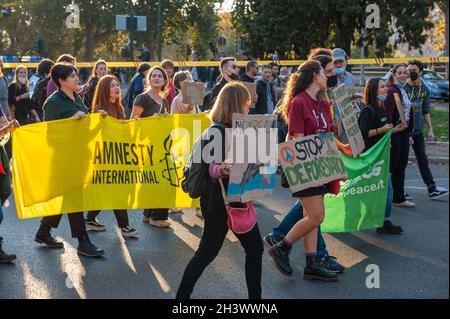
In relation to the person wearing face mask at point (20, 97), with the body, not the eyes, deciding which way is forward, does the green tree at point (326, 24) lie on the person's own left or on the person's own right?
on the person's own left

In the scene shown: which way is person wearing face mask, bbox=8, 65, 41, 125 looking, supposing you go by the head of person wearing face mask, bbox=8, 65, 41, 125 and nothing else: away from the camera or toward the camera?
toward the camera

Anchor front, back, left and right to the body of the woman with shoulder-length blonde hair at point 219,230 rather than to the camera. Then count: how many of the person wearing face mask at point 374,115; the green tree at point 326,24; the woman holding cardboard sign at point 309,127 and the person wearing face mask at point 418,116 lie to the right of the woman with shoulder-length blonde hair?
0

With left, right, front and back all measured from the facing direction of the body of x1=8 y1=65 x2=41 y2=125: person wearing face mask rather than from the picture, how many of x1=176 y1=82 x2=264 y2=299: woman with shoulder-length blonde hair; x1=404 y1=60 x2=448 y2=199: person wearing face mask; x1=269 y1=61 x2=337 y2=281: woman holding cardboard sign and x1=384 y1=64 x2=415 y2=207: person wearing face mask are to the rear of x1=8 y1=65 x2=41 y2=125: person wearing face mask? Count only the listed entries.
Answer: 0

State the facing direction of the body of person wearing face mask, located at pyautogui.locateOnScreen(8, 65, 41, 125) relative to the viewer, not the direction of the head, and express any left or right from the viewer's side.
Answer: facing the viewer and to the right of the viewer

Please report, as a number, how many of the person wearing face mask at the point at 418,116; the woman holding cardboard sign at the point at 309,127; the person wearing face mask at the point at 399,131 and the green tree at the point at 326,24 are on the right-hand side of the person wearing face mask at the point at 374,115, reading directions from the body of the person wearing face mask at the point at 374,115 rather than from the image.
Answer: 1

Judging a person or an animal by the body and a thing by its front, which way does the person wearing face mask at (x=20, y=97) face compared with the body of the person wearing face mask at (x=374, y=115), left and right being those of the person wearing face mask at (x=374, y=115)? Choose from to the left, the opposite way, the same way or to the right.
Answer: the same way

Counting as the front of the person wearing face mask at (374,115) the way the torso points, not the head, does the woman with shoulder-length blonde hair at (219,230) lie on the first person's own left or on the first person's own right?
on the first person's own right

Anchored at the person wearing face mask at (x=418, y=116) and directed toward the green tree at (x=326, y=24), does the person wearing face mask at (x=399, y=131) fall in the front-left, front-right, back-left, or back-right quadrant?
back-left

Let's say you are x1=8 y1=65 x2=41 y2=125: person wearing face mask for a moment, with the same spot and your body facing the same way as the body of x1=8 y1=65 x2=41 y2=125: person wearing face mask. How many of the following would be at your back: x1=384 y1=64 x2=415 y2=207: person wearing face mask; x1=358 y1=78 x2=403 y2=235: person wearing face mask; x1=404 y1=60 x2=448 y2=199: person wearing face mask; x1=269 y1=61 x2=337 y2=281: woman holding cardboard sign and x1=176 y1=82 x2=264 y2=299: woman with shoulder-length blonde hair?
0

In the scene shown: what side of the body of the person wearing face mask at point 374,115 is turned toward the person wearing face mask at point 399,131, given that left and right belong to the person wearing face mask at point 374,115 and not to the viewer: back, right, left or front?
left

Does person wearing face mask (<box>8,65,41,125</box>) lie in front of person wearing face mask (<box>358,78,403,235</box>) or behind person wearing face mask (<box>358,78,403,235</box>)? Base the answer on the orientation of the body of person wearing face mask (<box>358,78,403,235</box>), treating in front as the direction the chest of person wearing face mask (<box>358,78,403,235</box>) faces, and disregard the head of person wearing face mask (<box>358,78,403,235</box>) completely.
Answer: behind
